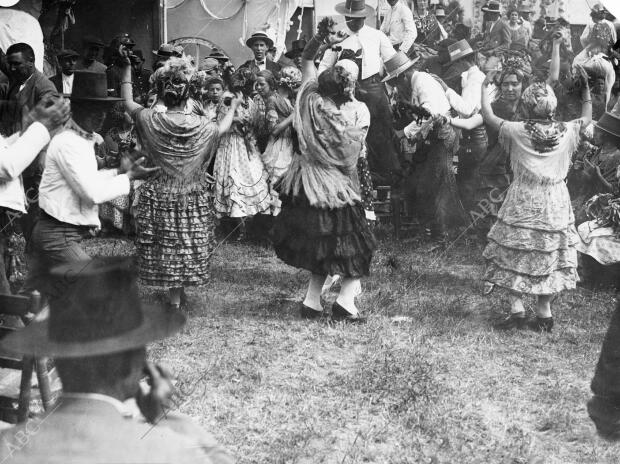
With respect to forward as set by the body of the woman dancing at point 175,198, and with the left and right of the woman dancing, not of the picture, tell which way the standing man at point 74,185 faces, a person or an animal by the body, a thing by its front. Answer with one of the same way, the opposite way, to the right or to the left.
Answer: to the right

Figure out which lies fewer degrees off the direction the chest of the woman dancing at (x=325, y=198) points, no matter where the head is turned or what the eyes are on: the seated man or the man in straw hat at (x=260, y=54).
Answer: the man in straw hat

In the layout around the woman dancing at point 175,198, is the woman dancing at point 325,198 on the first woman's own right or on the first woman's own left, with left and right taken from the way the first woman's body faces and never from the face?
on the first woman's own right

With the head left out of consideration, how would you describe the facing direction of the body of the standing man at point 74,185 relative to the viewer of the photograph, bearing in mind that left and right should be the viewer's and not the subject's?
facing to the right of the viewer

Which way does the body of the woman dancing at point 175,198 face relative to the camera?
away from the camera

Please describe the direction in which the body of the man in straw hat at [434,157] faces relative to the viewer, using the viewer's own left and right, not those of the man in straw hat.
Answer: facing to the left of the viewer

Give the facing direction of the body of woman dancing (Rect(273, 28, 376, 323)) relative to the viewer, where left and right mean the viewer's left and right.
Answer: facing away from the viewer and to the right of the viewer

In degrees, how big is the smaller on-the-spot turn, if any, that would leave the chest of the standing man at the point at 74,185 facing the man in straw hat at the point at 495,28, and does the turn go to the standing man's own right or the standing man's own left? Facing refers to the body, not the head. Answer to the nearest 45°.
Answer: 0° — they already face them

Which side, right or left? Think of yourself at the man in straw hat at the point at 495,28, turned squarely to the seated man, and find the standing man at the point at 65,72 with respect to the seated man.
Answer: right

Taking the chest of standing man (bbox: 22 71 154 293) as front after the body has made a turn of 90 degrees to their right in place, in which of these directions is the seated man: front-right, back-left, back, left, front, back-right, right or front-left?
front
